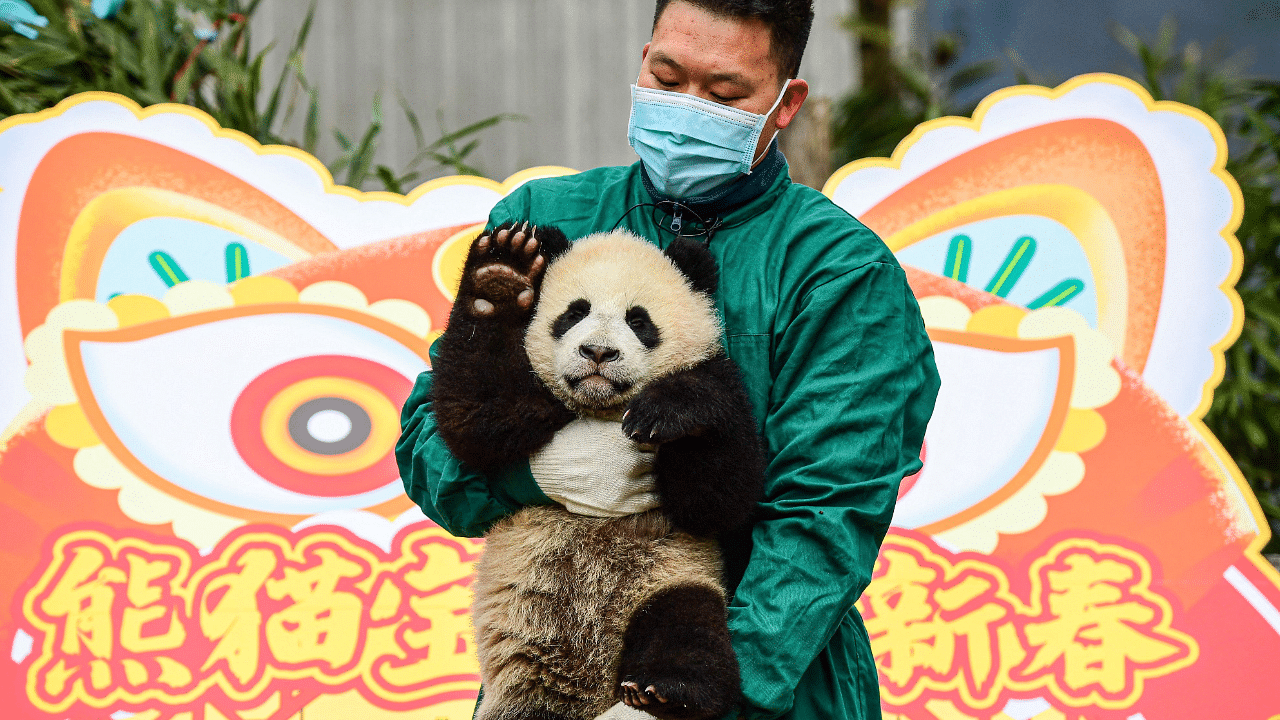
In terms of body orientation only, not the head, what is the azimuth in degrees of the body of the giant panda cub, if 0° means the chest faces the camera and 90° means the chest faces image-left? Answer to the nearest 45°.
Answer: approximately 0°

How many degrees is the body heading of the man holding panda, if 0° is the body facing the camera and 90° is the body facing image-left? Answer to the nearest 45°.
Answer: approximately 45°
